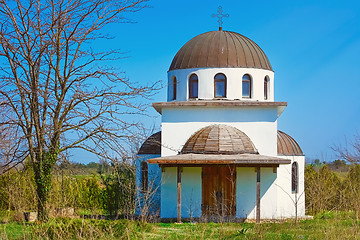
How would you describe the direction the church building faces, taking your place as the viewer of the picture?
facing the viewer
